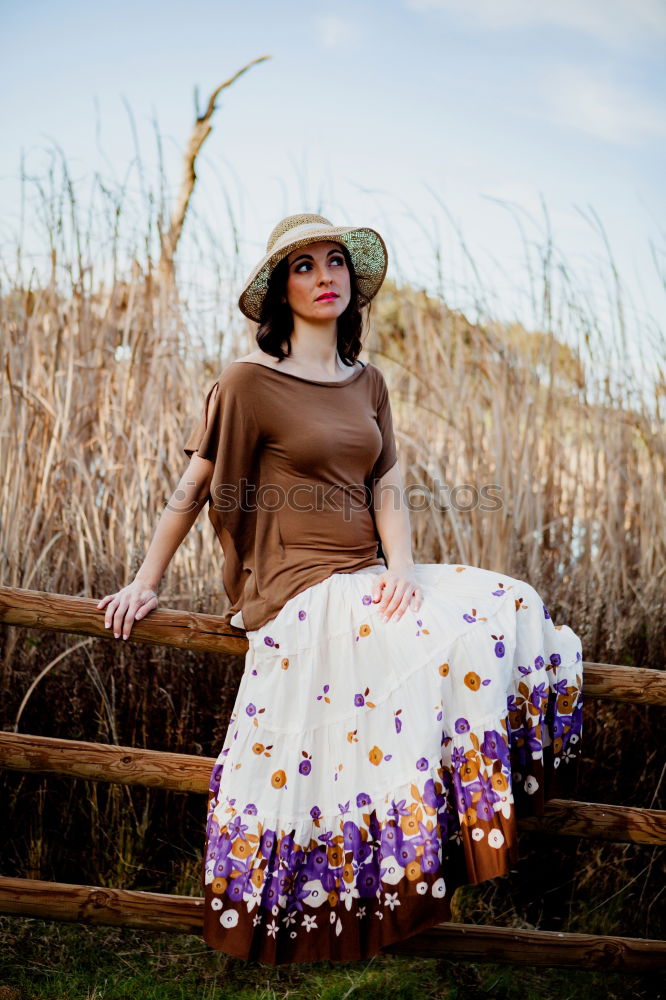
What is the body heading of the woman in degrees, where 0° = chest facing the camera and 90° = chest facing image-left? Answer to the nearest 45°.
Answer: approximately 315°
